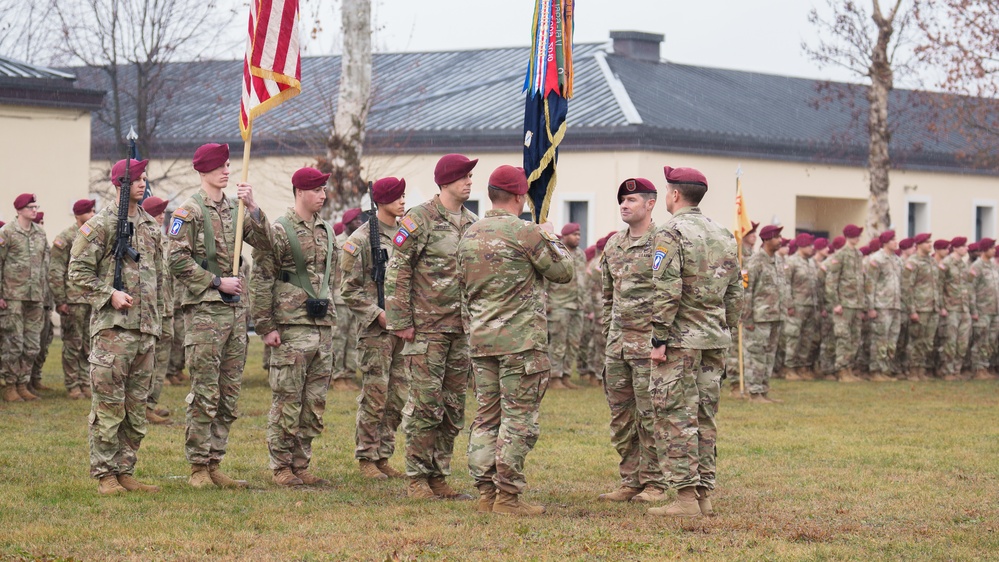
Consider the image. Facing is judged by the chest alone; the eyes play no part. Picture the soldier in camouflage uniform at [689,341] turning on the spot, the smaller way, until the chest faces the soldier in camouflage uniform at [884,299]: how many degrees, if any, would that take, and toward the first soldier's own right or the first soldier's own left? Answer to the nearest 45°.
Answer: approximately 45° to the first soldier's own right

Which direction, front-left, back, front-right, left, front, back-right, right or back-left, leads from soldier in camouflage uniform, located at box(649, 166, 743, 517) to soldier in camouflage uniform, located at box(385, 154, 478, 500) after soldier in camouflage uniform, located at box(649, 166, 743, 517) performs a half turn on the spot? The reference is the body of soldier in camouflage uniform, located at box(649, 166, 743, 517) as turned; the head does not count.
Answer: back-right

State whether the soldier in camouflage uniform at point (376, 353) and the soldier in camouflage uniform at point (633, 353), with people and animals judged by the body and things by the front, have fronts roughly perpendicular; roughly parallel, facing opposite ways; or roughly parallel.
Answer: roughly perpendicular

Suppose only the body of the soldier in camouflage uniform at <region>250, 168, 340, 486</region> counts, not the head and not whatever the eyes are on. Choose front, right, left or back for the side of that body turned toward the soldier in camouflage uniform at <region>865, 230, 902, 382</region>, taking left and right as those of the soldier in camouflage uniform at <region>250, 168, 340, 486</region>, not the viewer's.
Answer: left

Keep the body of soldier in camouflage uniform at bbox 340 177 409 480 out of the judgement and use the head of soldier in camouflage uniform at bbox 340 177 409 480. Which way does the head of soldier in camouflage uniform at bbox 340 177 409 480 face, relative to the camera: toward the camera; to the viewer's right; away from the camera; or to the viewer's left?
to the viewer's right

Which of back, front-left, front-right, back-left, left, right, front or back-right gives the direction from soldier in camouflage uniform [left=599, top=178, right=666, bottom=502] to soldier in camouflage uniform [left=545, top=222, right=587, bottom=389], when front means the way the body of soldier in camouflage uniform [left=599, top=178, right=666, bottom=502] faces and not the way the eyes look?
back-right

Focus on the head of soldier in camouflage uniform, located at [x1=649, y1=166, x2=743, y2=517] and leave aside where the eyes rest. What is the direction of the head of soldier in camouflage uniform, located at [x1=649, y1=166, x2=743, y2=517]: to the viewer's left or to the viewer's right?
to the viewer's left

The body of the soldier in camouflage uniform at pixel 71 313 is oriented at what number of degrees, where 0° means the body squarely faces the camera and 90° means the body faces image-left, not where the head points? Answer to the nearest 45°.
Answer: approximately 315°
